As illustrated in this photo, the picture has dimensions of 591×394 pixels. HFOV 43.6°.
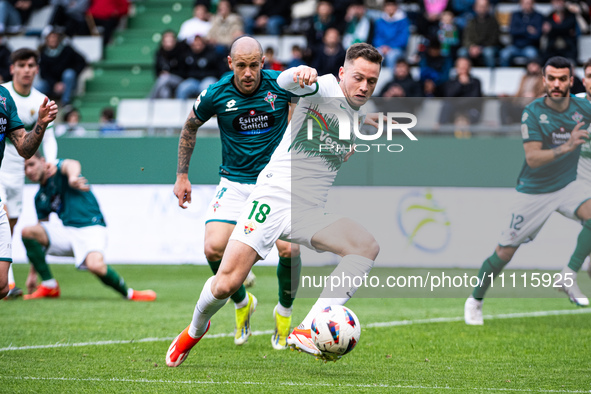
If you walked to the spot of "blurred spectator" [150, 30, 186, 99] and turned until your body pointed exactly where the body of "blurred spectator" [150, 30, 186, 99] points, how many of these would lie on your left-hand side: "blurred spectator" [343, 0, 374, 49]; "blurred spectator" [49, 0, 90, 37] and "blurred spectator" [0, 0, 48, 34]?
1

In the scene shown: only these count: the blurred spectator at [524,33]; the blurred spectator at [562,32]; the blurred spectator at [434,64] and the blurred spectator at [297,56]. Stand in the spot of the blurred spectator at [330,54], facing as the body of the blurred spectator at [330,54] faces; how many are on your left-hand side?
3

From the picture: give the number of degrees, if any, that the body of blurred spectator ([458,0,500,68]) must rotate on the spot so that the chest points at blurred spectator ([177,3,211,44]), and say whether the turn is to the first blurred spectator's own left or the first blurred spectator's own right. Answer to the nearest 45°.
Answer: approximately 90° to the first blurred spectator's own right

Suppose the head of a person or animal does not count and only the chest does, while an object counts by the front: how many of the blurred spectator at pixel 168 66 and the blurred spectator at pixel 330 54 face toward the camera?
2

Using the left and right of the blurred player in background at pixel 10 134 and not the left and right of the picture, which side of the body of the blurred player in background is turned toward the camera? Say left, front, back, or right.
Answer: front

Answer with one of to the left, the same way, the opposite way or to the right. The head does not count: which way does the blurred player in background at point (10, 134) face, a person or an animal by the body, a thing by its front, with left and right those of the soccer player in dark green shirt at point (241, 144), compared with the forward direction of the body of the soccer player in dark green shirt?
to the left

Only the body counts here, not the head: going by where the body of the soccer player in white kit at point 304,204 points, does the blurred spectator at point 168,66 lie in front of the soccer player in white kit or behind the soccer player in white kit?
behind

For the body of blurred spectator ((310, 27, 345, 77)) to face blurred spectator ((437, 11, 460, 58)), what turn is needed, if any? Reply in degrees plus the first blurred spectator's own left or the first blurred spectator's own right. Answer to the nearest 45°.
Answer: approximately 90° to the first blurred spectator's own left
